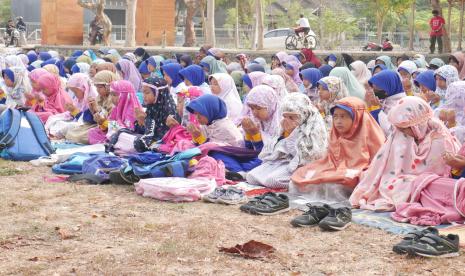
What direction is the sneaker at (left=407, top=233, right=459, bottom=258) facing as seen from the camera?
to the viewer's left

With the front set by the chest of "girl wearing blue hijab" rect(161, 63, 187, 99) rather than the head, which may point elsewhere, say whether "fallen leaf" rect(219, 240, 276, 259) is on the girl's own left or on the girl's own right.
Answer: on the girl's own left

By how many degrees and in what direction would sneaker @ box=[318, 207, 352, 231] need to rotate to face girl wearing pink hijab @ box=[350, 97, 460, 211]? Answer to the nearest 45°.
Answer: approximately 180°

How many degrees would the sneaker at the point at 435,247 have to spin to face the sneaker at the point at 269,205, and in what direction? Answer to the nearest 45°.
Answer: approximately 45° to its right
